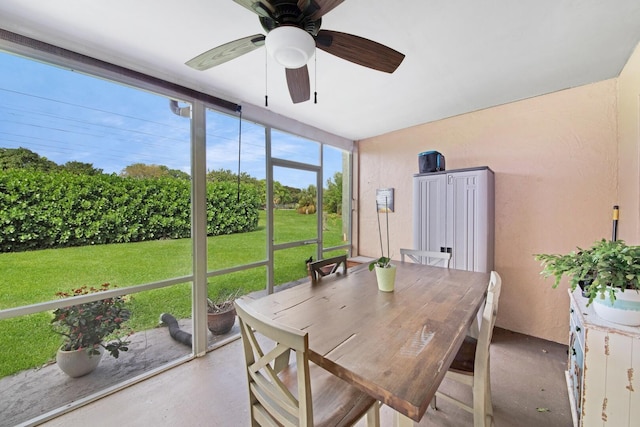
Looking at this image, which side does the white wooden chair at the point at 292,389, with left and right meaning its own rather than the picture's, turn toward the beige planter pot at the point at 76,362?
left

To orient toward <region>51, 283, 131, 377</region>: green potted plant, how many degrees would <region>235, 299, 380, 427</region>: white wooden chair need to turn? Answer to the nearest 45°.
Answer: approximately 90° to its left

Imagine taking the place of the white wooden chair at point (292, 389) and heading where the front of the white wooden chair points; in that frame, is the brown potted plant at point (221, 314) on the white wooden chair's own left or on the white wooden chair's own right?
on the white wooden chair's own left

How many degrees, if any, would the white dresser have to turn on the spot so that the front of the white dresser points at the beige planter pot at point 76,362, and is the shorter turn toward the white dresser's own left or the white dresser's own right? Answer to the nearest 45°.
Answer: approximately 45° to the white dresser's own left

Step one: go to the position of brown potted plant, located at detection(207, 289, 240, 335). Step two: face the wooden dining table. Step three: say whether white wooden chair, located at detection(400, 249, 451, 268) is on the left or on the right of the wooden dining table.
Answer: left

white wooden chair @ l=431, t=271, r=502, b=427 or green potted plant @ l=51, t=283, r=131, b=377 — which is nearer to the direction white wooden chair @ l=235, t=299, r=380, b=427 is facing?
the white wooden chair

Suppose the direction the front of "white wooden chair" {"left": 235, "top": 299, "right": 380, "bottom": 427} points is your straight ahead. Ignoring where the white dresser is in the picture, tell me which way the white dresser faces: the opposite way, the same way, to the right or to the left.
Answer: to the left

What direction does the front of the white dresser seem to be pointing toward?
to the viewer's left

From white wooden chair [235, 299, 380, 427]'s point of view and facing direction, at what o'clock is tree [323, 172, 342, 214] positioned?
The tree is roughly at 11 o'clock from the white wooden chair.

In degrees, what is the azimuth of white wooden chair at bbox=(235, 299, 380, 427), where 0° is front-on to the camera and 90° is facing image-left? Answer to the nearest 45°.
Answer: approximately 225°

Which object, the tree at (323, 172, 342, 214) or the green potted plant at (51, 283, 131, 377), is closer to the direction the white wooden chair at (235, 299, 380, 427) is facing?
the tree
